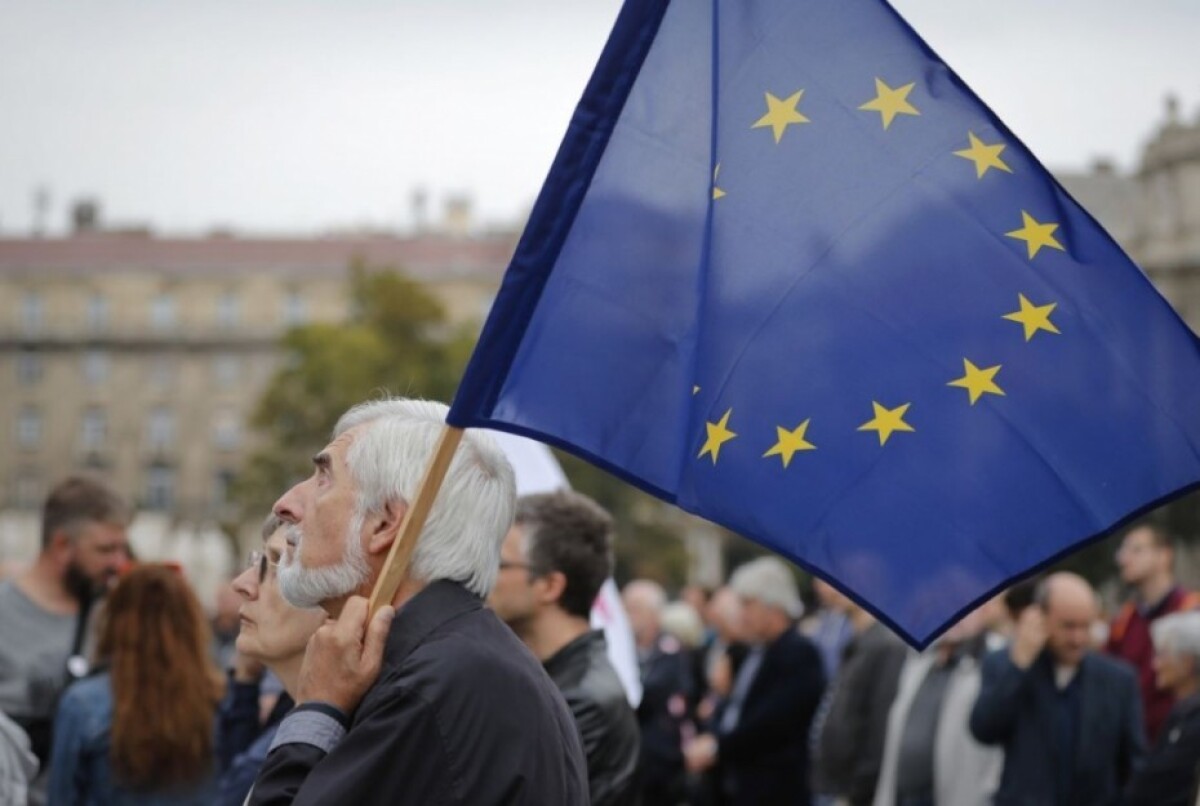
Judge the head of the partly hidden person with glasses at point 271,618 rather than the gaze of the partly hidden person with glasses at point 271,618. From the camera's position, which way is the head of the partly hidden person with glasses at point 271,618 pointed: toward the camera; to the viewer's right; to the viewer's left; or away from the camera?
to the viewer's left

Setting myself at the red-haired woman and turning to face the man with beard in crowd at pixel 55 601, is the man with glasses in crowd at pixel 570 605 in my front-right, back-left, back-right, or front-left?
back-right

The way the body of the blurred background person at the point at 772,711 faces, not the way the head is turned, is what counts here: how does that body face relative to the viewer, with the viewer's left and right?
facing to the left of the viewer

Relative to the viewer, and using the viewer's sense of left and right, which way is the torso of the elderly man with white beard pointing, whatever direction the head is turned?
facing to the left of the viewer

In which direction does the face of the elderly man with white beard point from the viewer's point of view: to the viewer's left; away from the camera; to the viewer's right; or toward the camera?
to the viewer's left

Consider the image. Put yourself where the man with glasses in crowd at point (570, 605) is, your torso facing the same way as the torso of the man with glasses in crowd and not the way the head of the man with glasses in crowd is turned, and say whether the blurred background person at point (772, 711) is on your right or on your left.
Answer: on your right

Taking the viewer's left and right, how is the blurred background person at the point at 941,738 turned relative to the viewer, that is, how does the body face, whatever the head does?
facing the viewer and to the left of the viewer

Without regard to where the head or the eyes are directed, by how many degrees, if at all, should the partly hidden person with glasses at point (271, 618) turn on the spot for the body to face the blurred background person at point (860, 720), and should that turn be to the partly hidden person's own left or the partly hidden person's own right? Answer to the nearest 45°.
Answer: approximately 135° to the partly hidden person's own right

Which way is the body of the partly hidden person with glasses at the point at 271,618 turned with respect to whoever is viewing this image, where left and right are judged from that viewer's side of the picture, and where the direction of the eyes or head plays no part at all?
facing to the left of the viewer

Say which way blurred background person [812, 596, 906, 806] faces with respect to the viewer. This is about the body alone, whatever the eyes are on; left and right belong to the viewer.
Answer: facing to the left of the viewer

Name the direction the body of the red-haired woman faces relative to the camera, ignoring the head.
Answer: away from the camera

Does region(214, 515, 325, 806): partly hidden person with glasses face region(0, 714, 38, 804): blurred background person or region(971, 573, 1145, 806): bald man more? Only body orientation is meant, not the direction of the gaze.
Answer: the blurred background person

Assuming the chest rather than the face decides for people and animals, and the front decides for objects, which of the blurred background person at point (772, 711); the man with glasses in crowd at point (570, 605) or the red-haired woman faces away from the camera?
the red-haired woman
